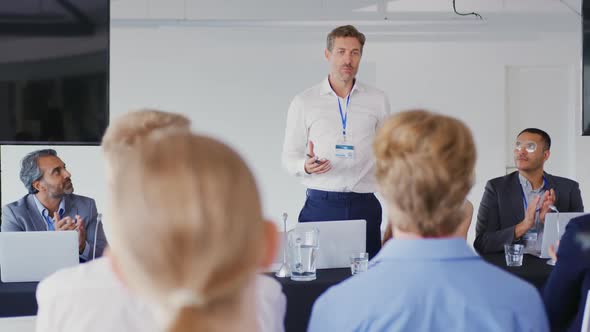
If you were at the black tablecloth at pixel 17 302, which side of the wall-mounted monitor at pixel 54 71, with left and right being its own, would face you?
front

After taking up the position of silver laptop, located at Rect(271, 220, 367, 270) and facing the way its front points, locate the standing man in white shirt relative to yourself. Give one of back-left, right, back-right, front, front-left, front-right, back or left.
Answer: front

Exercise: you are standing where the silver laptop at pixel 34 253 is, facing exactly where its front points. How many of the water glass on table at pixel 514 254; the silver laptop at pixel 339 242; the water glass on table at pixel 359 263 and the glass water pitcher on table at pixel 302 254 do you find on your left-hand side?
0

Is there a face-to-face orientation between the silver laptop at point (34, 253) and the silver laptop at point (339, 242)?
no

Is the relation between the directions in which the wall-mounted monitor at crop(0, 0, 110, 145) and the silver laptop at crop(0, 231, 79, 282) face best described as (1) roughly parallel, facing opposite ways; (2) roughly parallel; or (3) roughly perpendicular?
roughly parallel, facing opposite ways

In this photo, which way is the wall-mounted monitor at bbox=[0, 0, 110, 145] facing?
toward the camera

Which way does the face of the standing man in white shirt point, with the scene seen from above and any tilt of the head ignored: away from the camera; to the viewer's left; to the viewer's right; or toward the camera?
toward the camera

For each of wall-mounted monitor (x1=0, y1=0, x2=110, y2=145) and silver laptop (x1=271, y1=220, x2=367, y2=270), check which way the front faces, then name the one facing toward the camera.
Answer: the wall-mounted monitor

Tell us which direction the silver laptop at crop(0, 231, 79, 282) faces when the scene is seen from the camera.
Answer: facing away from the viewer

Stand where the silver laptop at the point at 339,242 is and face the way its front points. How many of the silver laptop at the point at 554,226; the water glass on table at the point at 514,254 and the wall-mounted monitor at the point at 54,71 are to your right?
2

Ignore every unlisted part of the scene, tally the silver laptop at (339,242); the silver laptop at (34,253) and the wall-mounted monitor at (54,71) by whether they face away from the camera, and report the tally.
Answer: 2

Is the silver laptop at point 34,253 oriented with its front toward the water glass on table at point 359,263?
no

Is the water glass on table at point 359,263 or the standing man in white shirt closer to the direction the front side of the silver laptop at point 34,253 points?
the standing man in white shirt

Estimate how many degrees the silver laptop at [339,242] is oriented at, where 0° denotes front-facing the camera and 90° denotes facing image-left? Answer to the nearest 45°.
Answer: approximately 180°

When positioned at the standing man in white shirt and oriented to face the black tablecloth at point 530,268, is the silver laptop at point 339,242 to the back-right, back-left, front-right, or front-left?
front-right

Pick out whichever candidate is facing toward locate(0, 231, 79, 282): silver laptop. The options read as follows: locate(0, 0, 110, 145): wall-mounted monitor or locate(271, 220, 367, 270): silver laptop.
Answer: the wall-mounted monitor

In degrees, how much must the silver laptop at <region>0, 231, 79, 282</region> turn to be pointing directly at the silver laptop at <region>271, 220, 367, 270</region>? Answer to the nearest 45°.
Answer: approximately 90° to its right

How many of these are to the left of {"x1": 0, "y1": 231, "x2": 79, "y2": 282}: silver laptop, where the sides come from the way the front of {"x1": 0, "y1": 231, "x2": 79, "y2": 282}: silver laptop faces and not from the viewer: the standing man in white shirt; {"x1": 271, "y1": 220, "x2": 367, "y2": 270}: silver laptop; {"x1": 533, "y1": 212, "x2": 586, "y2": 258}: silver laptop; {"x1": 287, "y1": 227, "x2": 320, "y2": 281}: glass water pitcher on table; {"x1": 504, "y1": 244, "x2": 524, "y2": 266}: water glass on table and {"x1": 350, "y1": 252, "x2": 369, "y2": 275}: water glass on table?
0

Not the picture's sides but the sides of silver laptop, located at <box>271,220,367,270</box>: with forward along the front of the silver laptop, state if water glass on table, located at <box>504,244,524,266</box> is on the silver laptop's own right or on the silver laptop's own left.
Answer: on the silver laptop's own right

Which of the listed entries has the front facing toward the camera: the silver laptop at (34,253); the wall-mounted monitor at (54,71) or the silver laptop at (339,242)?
the wall-mounted monitor
